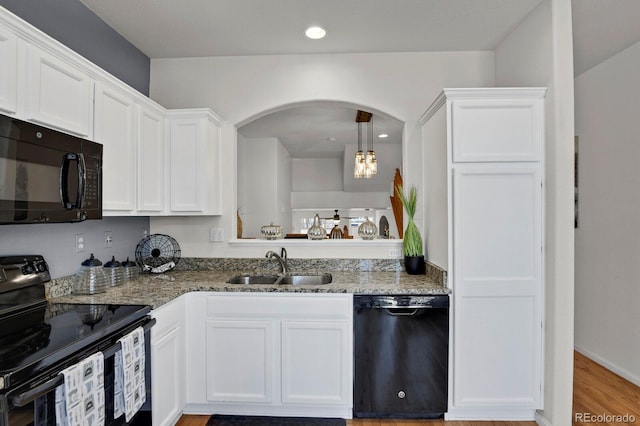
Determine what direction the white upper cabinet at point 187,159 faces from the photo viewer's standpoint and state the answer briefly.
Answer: facing the viewer

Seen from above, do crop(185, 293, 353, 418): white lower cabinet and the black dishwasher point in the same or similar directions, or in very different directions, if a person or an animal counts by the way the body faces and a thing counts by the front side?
same or similar directions

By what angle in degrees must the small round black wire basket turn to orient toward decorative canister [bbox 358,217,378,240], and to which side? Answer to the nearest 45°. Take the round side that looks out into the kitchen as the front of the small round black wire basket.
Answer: approximately 90° to its left

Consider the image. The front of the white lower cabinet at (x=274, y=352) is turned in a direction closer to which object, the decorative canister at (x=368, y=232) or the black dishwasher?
the black dishwasher

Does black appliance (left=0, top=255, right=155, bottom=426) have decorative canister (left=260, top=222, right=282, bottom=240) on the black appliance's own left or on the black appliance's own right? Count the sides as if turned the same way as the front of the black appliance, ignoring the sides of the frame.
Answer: on the black appliance's own left

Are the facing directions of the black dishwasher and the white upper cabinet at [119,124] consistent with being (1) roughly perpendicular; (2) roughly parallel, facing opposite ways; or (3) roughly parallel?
roughly perpendicular

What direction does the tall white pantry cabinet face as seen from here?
toward the camera

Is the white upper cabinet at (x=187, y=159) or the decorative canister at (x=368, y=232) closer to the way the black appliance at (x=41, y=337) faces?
the decorative canister

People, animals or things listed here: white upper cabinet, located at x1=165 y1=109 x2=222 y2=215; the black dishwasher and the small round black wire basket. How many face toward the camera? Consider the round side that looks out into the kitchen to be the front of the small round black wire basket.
3

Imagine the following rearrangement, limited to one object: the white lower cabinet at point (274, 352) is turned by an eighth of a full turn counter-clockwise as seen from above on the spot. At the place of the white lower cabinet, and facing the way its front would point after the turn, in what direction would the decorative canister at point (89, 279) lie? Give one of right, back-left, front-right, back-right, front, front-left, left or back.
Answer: back-right

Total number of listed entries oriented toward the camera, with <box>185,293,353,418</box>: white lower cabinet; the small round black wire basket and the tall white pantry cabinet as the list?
3
